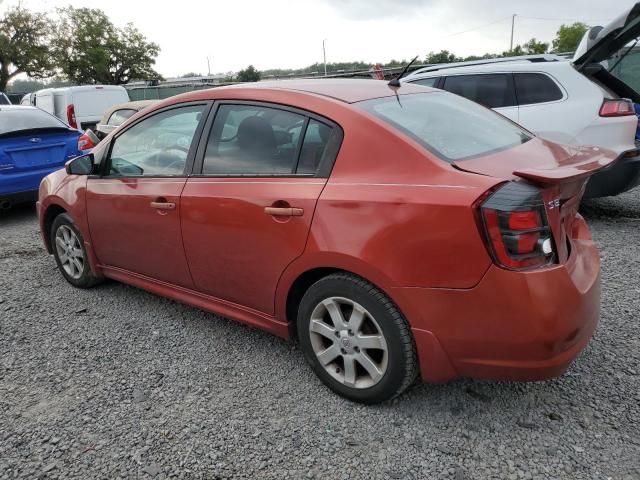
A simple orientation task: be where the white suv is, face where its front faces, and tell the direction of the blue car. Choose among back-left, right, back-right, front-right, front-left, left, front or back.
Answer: front-left

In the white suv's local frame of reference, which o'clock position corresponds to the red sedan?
The red sedan is roughly at 8 o'clock from the white suv.

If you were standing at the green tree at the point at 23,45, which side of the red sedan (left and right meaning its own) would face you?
front

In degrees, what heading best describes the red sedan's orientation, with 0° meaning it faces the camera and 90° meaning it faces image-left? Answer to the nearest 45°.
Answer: approximately 135°

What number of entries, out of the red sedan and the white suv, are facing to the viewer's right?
0

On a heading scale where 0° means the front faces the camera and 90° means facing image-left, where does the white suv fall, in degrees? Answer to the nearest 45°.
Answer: approximately 135°

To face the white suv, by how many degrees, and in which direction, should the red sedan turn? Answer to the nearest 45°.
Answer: approximately 90° to its right
